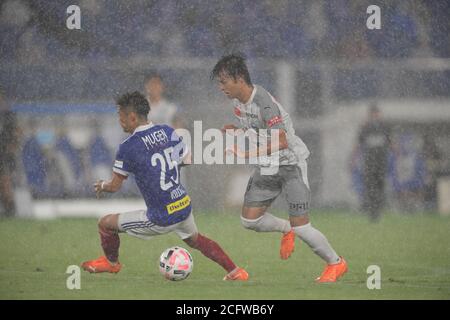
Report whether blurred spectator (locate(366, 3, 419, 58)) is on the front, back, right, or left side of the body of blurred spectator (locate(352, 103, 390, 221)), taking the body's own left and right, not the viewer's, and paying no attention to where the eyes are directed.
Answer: back

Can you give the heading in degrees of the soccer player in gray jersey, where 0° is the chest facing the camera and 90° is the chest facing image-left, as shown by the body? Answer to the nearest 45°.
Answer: approximately 45°

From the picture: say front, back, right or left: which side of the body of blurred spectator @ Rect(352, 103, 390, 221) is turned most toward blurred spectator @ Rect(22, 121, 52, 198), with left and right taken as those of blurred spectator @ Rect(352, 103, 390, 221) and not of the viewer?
right

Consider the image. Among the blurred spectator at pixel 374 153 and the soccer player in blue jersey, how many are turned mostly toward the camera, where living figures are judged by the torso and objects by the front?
1

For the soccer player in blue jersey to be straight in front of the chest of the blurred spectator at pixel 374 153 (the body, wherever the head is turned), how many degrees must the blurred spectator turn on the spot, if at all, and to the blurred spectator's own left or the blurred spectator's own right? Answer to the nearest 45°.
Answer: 0° — they already face them

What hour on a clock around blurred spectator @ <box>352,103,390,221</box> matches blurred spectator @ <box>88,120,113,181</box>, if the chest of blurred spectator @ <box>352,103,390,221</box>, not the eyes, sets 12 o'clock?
blurred spectator @ <box>88,120,113,181</box> is roughly at 3 o'clock from blurred spectator @ <box>352,103,390,221</box>.
